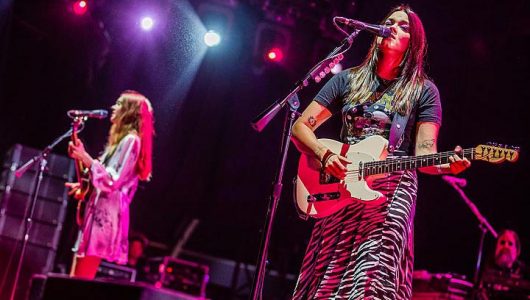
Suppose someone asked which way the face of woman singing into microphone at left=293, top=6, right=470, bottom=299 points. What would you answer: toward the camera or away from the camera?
toward the camera

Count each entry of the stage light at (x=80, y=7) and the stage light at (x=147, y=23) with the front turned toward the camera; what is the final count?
2

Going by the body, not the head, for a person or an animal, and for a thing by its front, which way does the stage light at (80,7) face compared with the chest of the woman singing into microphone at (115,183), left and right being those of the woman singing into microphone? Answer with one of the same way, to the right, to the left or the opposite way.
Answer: to the left

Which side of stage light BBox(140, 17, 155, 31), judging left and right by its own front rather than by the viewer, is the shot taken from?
front

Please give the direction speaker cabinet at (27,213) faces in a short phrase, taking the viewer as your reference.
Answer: facing the viewer and to the left of the viewer

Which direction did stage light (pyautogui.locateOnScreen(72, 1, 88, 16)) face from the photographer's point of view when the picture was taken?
facing the viewer

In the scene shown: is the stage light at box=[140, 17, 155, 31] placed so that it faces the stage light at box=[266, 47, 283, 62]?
no

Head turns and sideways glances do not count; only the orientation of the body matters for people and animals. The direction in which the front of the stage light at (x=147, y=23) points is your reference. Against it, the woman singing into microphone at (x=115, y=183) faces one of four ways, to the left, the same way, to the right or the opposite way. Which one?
to the right

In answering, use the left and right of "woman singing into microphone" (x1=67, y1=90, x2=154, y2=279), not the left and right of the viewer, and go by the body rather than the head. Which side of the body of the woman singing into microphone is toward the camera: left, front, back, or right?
left

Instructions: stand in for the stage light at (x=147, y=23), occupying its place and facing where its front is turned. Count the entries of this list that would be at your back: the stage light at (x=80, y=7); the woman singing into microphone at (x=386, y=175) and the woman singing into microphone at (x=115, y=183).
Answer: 0

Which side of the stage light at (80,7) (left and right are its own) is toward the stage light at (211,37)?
left

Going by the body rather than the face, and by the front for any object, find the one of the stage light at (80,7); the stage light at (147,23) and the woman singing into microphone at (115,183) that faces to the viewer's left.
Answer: the woman singing into microphone
